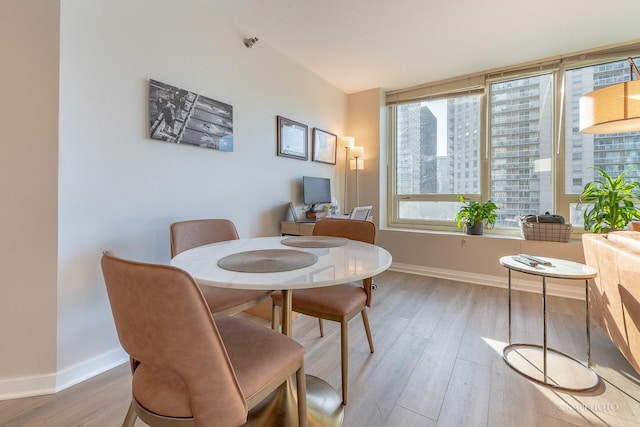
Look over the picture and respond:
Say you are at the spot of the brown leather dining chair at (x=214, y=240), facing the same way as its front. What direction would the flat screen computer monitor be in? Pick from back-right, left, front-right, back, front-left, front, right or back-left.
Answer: left

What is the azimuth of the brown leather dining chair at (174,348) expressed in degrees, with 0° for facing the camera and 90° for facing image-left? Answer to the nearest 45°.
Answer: approximately 225°

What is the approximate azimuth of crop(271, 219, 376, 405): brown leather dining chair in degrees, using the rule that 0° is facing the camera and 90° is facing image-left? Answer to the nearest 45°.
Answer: approximately 45°

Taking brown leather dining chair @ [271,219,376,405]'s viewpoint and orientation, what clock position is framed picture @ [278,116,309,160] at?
The framed picture is roughly at 4 o'clock from the brown leather dining chair.

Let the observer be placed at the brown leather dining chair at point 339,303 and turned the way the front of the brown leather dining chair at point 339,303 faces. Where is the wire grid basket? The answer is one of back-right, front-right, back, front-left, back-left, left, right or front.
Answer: back

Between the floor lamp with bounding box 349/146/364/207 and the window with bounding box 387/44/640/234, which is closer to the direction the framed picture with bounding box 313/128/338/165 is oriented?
the window

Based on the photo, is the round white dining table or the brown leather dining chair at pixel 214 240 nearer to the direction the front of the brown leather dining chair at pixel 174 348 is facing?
the round white dining table

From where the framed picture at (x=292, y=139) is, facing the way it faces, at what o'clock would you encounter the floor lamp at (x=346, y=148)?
The floor lamp is roughly at 9 o'clock from the framed picture.

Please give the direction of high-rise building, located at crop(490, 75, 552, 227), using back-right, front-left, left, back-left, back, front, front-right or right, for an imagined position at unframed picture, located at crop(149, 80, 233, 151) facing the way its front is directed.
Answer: front-left

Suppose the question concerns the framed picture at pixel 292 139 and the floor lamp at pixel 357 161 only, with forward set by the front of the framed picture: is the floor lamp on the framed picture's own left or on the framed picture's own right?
on the framed picture's own left

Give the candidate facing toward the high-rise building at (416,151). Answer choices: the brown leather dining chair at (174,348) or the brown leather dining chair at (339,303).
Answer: the brown leather dining chair at (174,348)

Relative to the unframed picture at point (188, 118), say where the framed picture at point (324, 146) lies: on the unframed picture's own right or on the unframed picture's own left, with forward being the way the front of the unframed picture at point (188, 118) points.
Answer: on the unframed picture's own left
